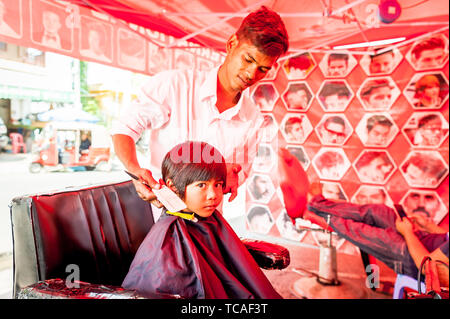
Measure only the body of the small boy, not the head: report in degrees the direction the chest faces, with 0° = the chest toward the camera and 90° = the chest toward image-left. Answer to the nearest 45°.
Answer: approximately 315°

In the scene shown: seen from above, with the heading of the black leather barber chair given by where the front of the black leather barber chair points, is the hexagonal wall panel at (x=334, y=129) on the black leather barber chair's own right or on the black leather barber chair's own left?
on the black leather barber chair's own left

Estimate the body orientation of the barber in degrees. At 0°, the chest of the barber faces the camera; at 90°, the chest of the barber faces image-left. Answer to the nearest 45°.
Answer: approximately 315°

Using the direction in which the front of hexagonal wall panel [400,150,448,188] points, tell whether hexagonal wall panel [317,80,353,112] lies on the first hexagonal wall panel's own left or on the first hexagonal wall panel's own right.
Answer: on the first hexagonal wall panel's own right

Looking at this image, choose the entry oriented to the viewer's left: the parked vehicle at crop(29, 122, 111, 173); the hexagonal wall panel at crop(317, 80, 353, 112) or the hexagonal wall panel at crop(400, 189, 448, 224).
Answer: the parked vehicle

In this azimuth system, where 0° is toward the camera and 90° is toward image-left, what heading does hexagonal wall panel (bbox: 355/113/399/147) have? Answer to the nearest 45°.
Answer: approximately 0°
